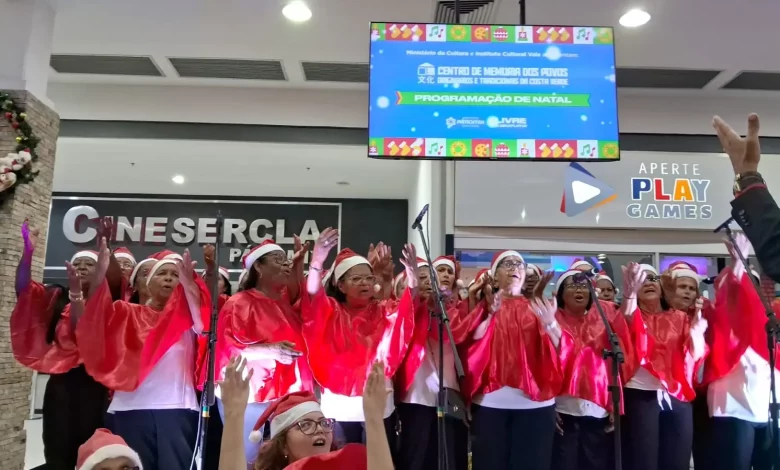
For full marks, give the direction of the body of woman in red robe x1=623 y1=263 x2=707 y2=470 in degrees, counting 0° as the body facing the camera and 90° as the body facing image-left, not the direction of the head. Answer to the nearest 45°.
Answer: approximately 0°
